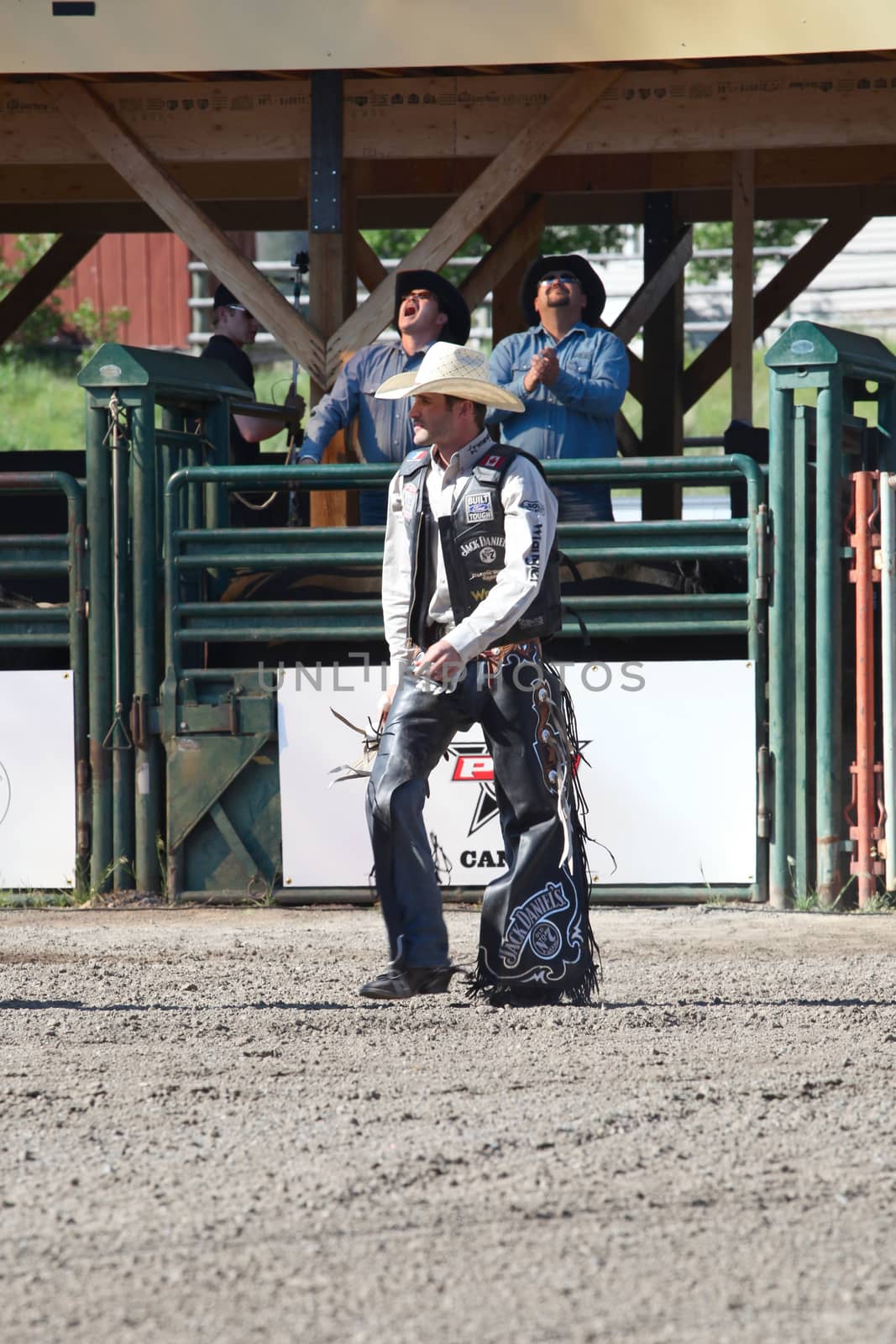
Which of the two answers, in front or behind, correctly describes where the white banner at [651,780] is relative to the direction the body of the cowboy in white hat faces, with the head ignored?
behind

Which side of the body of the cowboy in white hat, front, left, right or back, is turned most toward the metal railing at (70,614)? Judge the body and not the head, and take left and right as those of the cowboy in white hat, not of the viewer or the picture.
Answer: right

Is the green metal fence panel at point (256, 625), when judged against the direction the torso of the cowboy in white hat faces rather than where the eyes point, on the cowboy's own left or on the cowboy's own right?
on the cowboy's own right

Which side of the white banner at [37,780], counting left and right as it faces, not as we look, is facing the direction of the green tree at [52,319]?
back

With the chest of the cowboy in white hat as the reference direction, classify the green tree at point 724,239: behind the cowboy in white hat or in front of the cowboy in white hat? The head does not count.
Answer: behind

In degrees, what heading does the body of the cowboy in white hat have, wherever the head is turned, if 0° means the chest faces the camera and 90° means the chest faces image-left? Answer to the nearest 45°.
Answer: approximately 45°

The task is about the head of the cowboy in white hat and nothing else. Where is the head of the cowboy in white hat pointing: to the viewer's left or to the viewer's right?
to the viewer's left

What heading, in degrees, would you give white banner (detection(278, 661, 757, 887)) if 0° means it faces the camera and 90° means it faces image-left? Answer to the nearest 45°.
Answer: approximately 0°

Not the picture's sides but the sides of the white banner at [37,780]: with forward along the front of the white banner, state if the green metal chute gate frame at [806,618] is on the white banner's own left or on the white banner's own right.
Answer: on the white banner's own left
